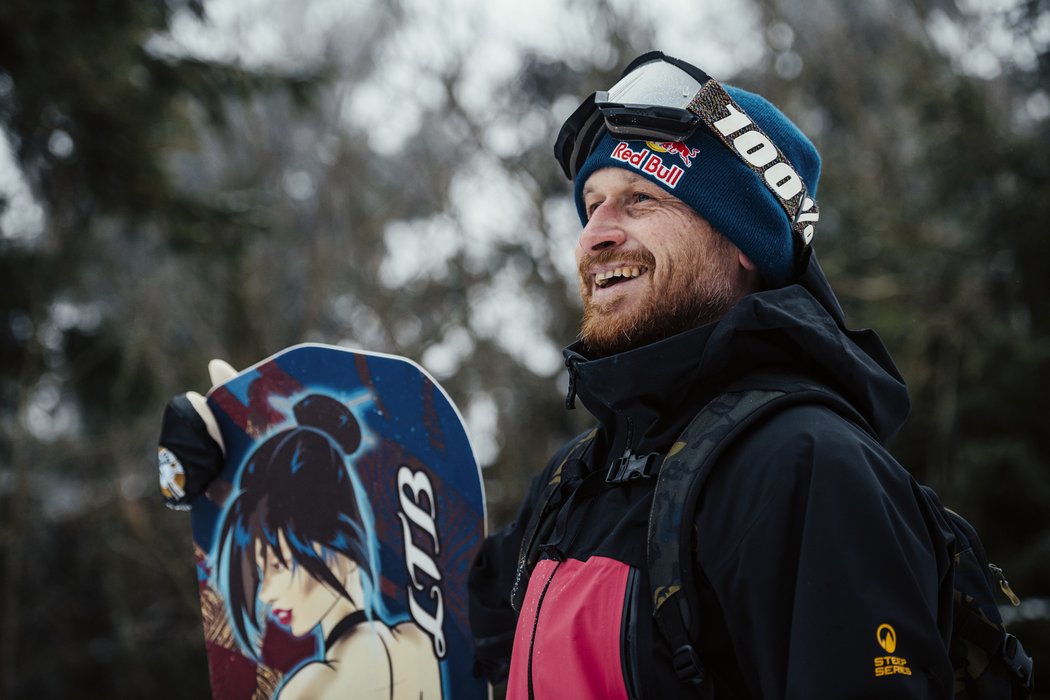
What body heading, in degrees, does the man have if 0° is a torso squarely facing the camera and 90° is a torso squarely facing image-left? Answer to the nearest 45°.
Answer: approximately 45°
